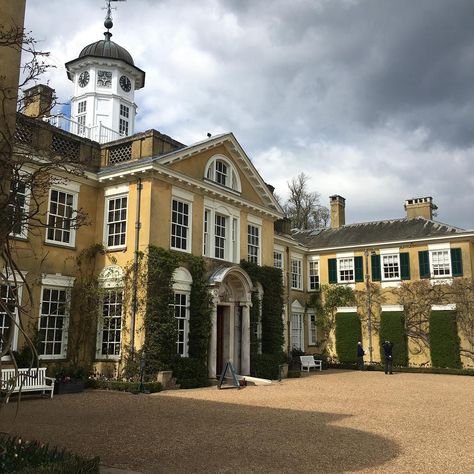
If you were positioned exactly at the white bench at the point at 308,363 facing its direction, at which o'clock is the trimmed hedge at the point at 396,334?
The trimmed hedge is roughly at 10 o'clock from the white bench.

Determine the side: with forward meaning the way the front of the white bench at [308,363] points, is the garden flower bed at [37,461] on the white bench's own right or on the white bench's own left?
on the white bench's own right

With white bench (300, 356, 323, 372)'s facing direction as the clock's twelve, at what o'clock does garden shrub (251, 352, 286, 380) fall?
The garden shrub is roughly at 2 o'clock from the white bench.

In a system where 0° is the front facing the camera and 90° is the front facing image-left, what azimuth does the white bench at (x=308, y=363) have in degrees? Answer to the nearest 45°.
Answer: approximately 315°

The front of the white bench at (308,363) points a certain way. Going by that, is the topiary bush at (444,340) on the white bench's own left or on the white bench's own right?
on the white bench's own left

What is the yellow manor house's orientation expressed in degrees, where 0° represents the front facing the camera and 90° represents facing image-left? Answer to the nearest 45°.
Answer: approximately 315°

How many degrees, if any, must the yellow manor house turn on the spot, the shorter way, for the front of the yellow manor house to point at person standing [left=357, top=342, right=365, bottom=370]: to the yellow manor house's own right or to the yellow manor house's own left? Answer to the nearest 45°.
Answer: approximately 90° to the yellow manor house's own left

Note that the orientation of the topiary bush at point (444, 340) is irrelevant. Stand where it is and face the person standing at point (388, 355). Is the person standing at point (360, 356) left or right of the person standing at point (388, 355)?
right
